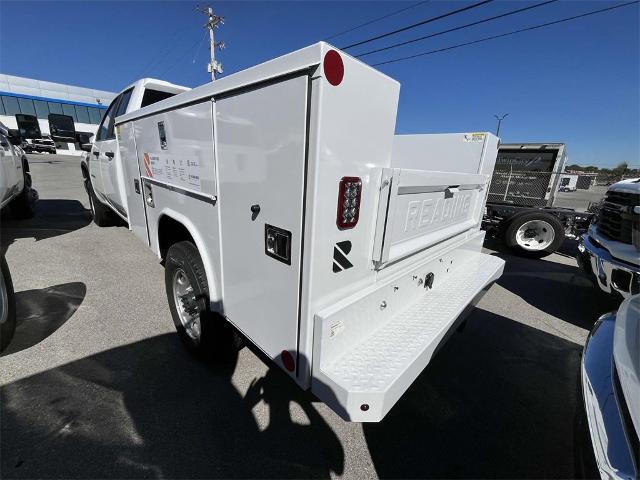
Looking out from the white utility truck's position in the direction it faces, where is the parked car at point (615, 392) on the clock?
The parked car is roughly at 5 o'clock from the white utility truck.

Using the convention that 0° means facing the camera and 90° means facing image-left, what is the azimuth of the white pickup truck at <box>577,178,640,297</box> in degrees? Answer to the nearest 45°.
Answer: approximately 45°

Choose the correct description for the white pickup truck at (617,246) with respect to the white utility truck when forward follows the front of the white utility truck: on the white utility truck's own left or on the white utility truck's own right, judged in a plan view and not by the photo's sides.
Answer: on the white utility truck's own right

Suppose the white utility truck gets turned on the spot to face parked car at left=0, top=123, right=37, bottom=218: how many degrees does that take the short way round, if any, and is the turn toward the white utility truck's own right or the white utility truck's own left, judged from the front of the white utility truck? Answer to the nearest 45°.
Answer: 0° — it already faces it

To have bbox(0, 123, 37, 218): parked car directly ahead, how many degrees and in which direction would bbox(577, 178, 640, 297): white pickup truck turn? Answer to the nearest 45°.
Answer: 0° — it already faces it

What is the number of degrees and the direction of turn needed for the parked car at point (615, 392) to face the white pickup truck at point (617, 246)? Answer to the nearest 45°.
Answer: approximately 135° to its right

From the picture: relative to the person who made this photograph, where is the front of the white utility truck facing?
facing away from the viewer and to the left of the viewer

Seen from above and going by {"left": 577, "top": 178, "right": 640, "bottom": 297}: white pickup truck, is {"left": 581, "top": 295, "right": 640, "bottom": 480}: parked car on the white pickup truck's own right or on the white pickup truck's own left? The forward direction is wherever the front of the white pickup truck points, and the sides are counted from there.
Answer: on the white pickup truck's own left

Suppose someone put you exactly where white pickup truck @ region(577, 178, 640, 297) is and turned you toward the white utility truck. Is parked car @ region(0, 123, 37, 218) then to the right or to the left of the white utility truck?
right
